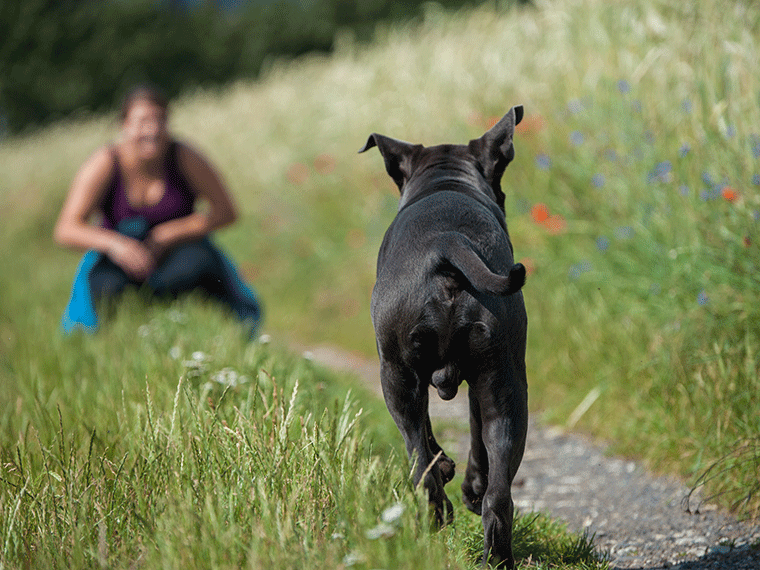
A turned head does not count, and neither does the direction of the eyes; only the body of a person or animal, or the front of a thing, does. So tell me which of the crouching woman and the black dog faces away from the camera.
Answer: the black dog

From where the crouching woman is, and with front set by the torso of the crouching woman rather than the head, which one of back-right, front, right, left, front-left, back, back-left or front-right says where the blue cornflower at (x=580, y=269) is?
front-left

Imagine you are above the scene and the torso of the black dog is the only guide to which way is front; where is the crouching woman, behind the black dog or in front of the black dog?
in front

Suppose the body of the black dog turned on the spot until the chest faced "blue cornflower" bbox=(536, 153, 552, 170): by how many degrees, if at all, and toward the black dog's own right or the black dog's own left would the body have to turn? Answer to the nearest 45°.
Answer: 0° — it already faces it

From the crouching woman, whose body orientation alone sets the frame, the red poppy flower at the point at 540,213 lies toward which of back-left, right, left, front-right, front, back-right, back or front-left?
front-left

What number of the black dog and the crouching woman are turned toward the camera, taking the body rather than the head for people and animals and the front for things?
1

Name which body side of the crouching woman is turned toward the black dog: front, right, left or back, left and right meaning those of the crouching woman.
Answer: front

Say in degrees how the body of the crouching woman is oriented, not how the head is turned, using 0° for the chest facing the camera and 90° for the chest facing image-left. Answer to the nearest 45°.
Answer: approximately 0°

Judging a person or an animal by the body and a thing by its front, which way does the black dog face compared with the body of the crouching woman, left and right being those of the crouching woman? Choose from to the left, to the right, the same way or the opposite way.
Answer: the opposite way

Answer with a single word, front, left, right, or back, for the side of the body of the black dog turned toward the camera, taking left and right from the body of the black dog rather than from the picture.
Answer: back
